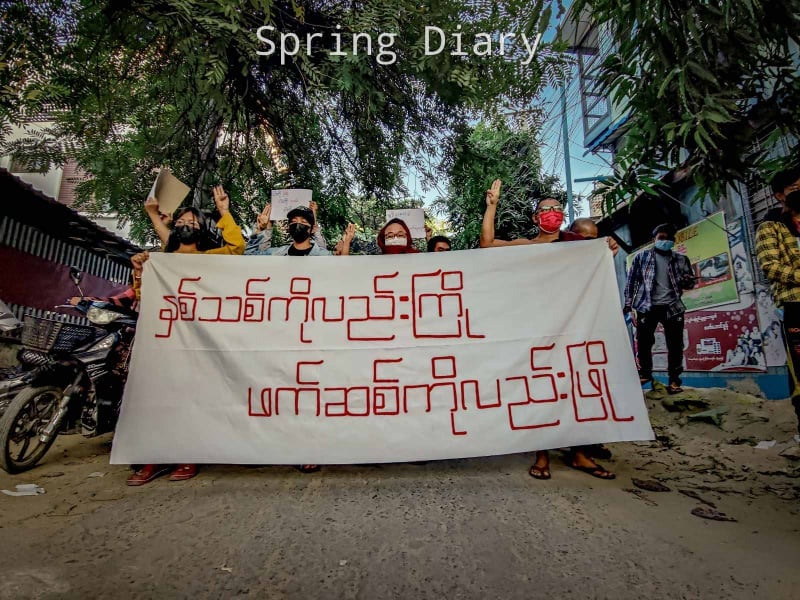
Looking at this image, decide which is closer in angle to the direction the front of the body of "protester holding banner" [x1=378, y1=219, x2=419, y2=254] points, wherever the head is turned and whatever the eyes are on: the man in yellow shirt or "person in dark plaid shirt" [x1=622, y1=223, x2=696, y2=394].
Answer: the man in yellow shirt

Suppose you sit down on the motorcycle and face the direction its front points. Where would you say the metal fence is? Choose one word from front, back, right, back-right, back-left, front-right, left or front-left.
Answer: back-right

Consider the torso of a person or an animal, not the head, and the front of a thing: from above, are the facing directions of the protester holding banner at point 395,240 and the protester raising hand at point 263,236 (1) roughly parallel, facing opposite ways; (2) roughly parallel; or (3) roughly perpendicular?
roughly parallel

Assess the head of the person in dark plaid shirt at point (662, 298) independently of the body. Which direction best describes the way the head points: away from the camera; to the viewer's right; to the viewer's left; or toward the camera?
toward the camera

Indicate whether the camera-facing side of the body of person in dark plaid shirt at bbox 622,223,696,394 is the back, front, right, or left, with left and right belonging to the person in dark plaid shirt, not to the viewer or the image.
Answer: front

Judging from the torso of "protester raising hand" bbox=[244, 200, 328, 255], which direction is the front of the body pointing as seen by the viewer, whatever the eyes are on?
toward the camera

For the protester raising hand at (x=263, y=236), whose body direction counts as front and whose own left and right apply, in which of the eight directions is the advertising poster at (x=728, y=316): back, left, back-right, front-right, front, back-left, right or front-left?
left

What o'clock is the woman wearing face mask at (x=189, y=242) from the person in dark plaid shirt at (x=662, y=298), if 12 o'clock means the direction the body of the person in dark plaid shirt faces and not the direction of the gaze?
The woman wearing face mask is roughly at 1 o'clock from the person in dark plaid shirt.

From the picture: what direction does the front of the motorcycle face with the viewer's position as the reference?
facing the viewer and to the left of the viewer

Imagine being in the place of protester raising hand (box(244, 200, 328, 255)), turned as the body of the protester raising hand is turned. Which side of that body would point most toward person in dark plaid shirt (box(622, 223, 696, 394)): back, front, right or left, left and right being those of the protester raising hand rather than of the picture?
left

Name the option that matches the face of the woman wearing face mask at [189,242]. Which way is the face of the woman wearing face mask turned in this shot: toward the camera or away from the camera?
toward the camera

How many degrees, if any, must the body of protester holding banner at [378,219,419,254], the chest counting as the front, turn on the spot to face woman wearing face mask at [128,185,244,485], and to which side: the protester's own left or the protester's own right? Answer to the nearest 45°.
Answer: approximately 90° to the protester's own right

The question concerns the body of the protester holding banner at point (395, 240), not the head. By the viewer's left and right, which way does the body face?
facing the viewer

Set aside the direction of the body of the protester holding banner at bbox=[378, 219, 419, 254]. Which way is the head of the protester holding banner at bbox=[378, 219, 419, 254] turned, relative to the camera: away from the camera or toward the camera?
toward the camera

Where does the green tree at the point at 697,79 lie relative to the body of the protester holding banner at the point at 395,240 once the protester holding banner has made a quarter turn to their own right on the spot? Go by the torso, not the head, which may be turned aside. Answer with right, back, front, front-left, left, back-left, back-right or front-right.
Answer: back-left

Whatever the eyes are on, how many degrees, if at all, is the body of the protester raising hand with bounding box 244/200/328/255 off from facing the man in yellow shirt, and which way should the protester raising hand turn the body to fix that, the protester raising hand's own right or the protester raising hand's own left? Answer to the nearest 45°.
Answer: approximately 45° to the protester raising hand's own left
